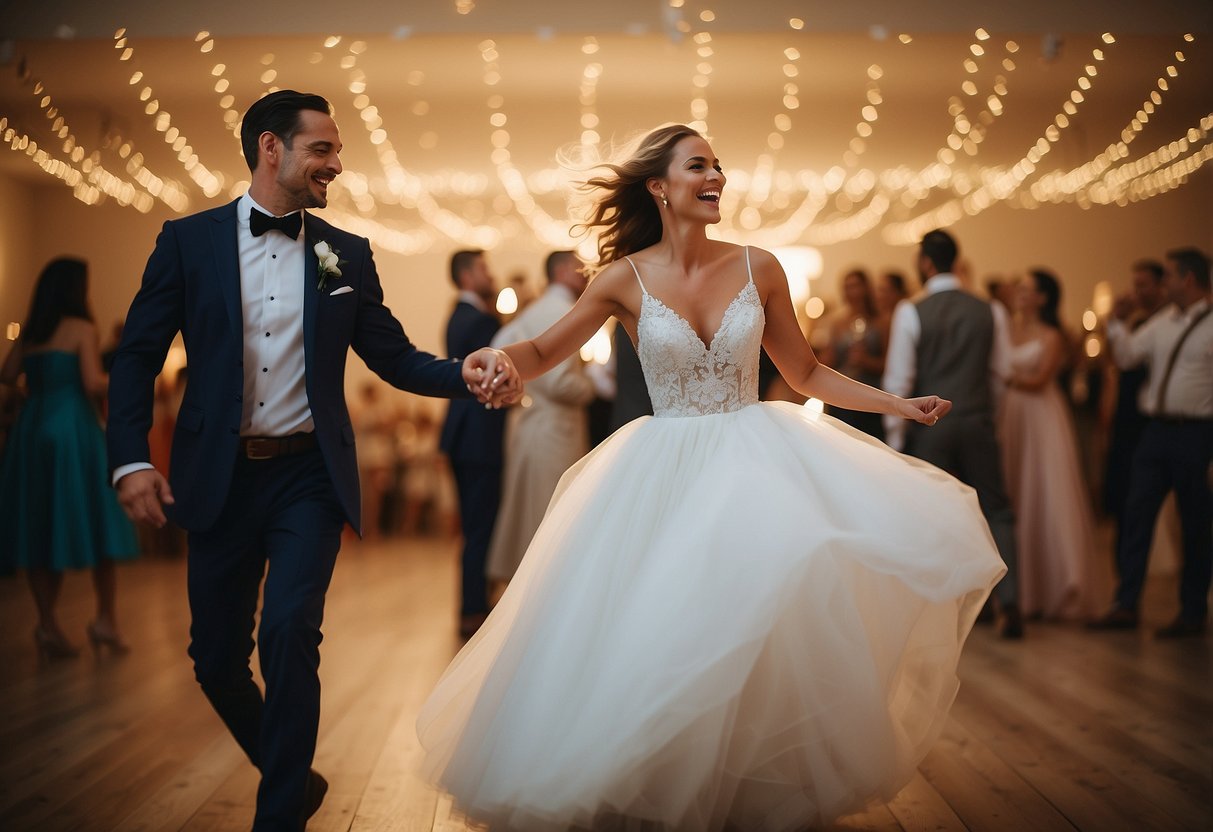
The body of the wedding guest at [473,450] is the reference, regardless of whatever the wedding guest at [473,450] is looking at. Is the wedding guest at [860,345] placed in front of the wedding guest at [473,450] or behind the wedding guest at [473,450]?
in front

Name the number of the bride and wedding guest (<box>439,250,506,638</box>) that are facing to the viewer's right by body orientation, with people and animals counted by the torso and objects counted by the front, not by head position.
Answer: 1

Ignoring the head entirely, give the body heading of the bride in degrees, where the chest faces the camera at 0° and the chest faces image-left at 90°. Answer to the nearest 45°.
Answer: approximately 0°

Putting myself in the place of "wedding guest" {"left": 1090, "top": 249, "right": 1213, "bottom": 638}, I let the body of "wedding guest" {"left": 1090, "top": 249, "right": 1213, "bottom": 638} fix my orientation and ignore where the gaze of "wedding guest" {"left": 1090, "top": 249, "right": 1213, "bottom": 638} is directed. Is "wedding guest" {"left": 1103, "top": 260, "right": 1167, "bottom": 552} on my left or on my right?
on my right

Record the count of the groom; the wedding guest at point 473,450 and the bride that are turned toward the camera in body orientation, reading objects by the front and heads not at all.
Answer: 2

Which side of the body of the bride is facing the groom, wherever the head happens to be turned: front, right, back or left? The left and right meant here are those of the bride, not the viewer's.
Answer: right

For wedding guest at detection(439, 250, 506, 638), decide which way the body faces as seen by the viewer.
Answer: to the viewer's right

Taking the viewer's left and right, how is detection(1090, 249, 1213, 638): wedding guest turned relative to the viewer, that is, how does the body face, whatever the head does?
facing the viewer and to the left of the viewer

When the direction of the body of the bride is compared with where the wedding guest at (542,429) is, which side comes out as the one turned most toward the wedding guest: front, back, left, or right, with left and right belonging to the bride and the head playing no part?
back

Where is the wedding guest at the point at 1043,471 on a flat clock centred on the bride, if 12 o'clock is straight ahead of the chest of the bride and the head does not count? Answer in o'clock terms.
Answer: The wedding guest is roughly at 7 o'clock from the bride.
